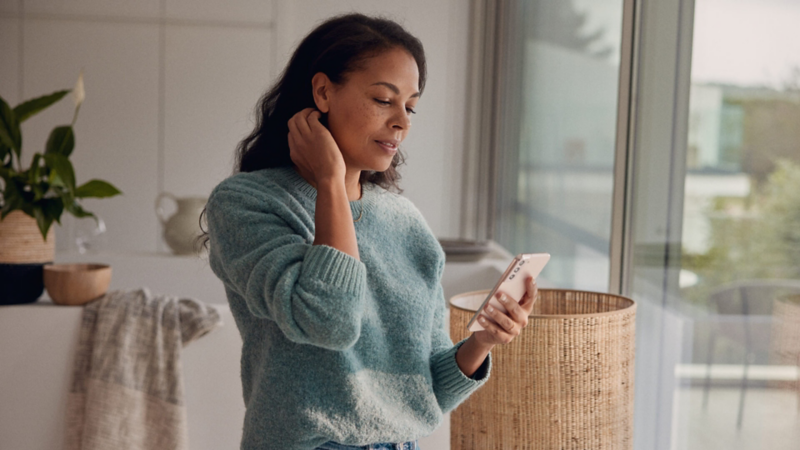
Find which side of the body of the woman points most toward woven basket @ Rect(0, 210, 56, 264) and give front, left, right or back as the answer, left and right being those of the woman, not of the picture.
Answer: back

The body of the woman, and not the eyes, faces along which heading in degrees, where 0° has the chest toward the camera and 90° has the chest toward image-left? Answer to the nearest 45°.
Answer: approximately 315°

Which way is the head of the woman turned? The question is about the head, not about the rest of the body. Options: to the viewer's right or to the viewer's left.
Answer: to the viewer's right

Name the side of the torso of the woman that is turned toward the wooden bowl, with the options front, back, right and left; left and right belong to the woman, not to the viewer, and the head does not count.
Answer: back

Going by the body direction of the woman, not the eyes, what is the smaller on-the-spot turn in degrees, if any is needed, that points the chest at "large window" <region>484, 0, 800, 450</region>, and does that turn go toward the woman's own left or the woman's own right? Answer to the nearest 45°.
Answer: approximately 90° to the woman's own left

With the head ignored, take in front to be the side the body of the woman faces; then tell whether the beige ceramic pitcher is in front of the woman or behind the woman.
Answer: behind
